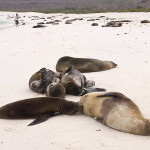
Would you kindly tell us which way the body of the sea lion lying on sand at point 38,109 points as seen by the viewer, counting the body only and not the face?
to the viewer's right

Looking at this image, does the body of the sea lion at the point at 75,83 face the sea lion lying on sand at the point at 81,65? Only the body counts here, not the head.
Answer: no

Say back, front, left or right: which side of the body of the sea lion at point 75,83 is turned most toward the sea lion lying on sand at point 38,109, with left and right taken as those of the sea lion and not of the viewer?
front

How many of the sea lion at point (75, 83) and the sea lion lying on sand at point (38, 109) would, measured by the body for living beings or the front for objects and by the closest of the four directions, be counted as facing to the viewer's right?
1

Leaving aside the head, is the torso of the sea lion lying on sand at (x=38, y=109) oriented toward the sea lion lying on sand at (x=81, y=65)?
no

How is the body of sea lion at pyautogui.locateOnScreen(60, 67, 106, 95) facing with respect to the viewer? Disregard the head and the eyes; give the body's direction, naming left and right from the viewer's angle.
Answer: facing the viewer and to the left of the viewer

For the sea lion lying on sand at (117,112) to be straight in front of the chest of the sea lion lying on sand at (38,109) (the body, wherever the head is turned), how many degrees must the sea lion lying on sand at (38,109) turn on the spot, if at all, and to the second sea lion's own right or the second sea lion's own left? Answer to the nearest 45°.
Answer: approximately 45° to the second sea lion's own right
